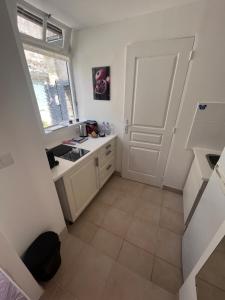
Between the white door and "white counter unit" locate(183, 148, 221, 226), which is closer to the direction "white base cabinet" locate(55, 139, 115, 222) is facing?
the white counter unit

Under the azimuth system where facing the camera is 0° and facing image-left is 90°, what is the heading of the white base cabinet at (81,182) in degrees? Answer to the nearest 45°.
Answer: approximately 315°

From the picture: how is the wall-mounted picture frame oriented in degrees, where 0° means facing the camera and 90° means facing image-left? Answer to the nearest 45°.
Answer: approximately 45°

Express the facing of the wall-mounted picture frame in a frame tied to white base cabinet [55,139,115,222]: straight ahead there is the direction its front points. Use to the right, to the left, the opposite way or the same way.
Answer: to the right

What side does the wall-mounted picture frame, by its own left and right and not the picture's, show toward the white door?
left

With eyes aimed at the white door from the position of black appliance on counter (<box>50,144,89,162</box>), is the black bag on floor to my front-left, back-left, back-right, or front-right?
back-right

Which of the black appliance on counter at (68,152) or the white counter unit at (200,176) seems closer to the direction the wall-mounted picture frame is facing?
the black appliance on counter

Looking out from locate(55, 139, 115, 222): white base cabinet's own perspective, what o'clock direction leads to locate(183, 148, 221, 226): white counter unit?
The white counter unit is roughly at 11 o'clock from the white base cabinet.

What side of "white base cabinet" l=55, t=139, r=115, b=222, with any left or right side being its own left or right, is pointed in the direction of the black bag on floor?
right
